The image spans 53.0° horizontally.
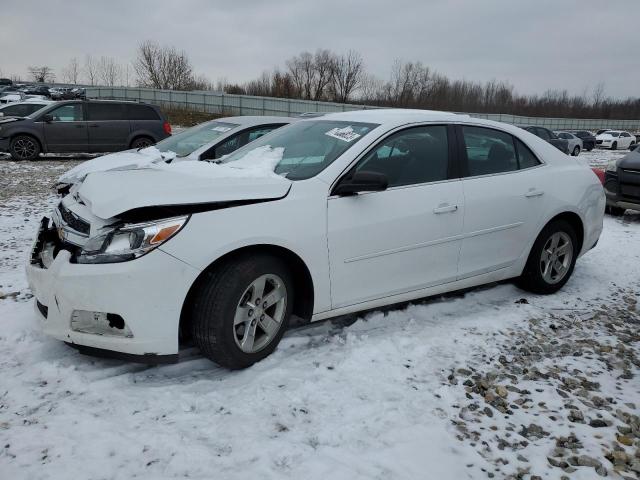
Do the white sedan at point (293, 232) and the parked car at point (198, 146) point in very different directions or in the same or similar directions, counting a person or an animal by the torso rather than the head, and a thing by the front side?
same or similar directions

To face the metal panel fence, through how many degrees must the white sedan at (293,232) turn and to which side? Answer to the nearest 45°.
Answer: approximately 135° to its right

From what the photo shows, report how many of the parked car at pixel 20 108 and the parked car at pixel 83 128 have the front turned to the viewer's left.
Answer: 2

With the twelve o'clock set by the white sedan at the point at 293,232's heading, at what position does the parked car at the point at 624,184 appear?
The parked car is roughly at 6 o'clock from the white sedan.

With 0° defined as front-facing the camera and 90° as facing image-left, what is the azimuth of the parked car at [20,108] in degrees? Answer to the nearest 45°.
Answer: approximately 90°

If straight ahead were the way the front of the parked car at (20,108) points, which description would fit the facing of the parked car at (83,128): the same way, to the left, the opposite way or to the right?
the same way

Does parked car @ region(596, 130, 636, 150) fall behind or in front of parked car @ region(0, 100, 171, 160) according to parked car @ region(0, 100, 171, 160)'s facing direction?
behind

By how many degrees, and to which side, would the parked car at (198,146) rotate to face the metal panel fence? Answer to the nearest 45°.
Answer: approximately 135° to its right

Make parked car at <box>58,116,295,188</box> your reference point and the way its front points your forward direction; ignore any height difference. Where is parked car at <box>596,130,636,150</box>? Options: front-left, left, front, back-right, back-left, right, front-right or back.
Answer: back

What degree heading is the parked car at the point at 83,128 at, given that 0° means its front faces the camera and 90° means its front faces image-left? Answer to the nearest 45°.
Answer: approximately 90°

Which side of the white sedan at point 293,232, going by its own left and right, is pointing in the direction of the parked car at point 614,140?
back

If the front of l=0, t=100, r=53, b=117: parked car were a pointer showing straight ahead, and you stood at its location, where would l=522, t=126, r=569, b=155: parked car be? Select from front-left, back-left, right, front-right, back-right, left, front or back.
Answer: back

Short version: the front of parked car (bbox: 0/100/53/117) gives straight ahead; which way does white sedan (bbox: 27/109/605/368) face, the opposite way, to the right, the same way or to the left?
the same way

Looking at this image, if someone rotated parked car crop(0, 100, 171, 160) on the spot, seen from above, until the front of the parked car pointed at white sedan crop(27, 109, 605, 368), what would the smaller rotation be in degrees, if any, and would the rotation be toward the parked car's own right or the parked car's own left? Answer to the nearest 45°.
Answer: approximately 90° to the parked car's own left

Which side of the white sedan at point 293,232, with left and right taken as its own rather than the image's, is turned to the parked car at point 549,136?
back

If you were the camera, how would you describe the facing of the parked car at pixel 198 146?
facing the viewer and to the left of the viewer
